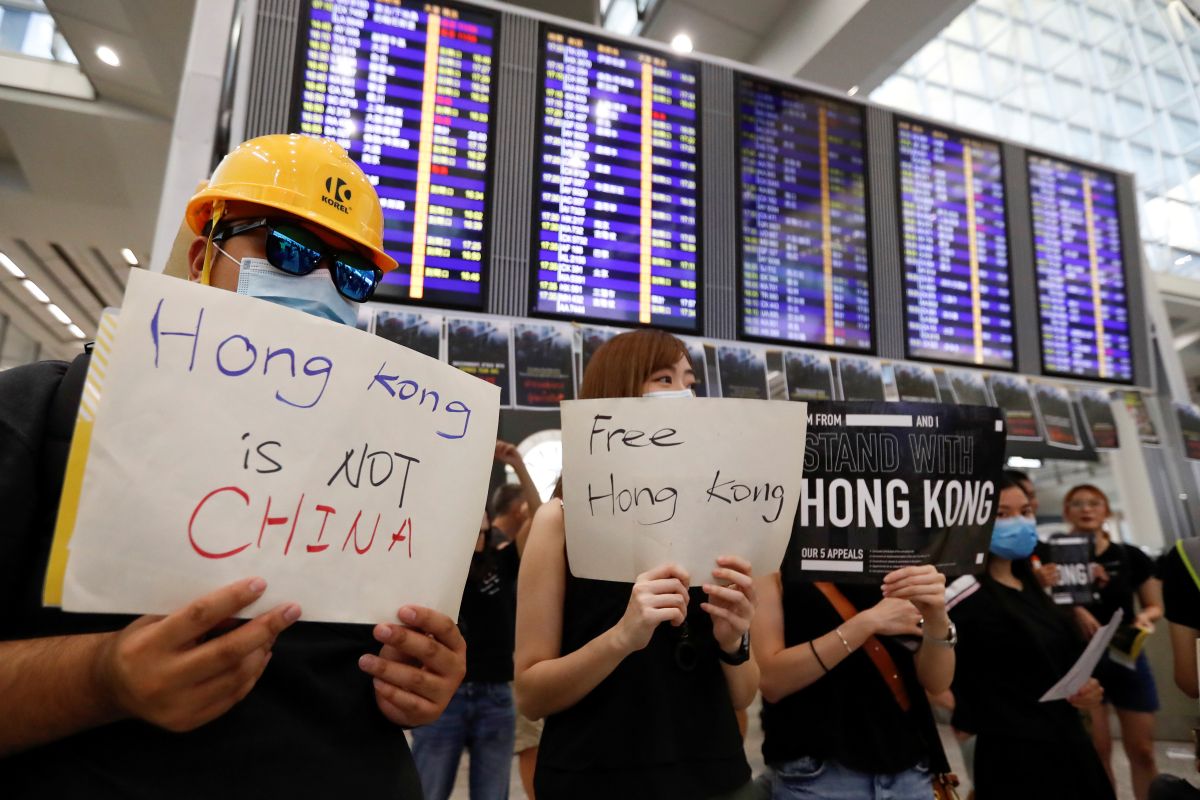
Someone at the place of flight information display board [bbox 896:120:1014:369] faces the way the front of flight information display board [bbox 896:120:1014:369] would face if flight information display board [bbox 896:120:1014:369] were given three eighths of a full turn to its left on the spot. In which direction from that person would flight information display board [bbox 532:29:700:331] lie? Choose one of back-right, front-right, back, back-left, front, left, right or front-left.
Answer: back-left

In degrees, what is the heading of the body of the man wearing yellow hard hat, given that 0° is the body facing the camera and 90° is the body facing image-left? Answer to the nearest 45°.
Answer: approximately 315°

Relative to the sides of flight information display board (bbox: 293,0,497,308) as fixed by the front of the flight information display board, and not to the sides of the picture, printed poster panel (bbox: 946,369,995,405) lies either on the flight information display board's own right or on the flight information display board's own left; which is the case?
on the flight information display board's own left

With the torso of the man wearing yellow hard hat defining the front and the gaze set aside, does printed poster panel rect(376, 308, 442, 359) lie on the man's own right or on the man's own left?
on the man's own left

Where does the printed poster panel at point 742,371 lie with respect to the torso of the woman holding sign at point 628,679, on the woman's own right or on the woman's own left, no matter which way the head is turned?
on the woman's own left

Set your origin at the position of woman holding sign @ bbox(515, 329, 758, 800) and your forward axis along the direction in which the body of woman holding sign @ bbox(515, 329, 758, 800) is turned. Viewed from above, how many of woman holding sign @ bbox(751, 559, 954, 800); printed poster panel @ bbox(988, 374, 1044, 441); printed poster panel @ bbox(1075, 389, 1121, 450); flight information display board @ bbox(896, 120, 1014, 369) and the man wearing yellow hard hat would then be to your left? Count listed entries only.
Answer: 4

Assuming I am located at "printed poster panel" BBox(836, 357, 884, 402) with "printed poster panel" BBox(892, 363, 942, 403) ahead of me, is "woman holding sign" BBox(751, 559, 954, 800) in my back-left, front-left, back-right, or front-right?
back-right

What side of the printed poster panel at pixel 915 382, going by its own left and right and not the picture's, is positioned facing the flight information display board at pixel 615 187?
right

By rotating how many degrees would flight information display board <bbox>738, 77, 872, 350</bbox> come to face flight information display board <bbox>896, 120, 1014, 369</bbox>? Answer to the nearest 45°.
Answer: approximately 90° to its left
